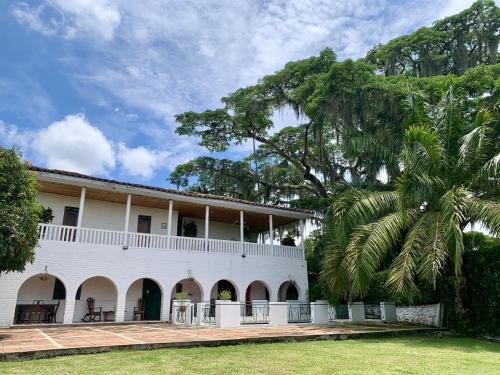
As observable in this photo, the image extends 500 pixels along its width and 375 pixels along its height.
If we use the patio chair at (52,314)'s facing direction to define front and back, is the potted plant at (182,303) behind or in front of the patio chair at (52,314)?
behind

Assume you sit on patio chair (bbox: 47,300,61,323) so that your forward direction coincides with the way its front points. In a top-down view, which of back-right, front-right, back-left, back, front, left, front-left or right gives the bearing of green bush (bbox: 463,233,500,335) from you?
back-left

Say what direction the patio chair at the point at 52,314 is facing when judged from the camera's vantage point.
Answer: facing to the left of the viewer

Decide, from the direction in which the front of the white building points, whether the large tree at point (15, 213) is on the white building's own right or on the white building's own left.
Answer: on the white building's own right

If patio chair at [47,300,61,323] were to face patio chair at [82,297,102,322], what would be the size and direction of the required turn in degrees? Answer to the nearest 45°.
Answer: approximately 180°

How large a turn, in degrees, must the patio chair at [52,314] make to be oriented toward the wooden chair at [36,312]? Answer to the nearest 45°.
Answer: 0° — it already faces it

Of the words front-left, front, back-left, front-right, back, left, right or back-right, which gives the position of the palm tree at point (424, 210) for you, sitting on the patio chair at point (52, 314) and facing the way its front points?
back-left
